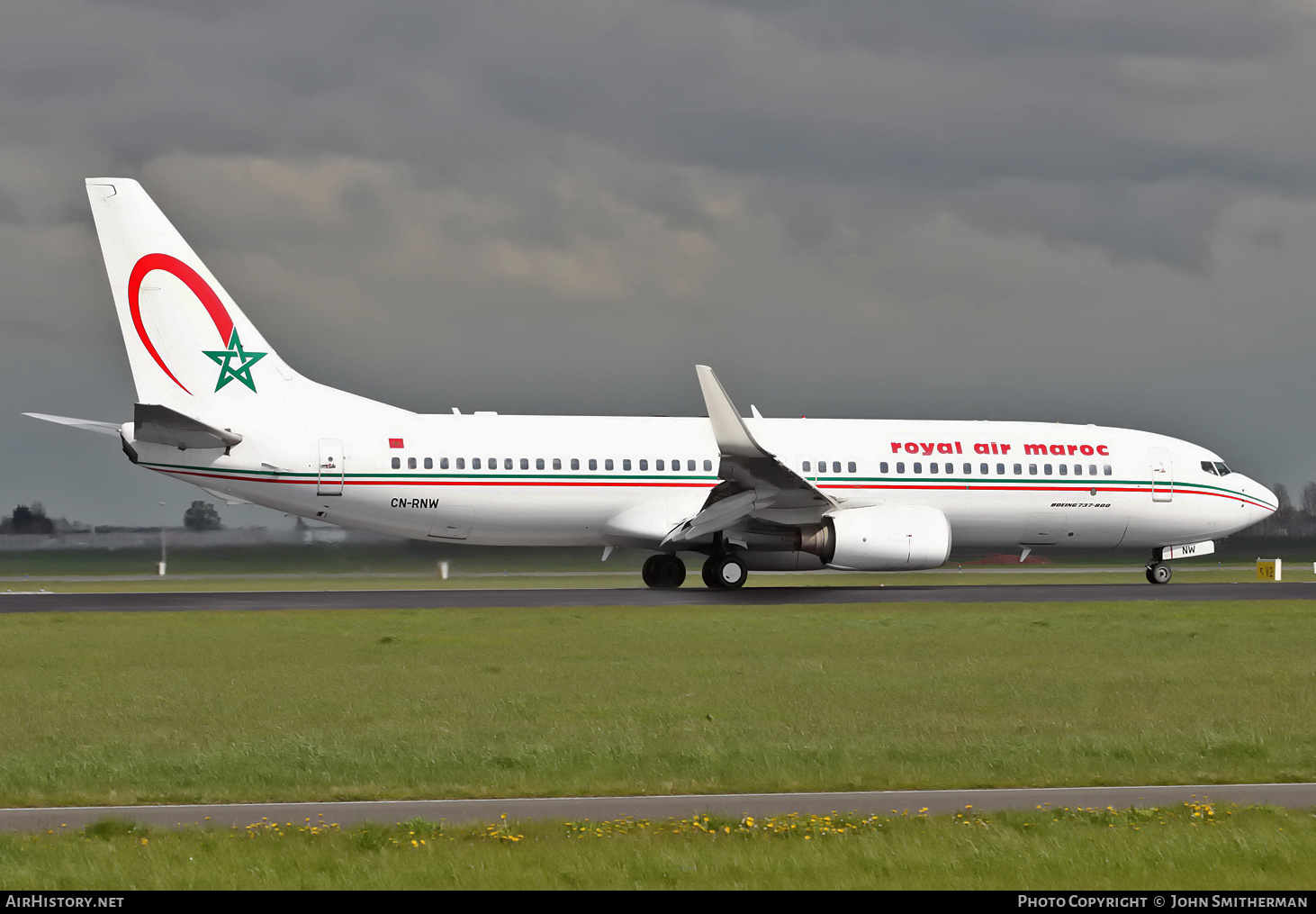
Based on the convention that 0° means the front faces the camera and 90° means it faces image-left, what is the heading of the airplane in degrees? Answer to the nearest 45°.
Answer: approximately 270°
